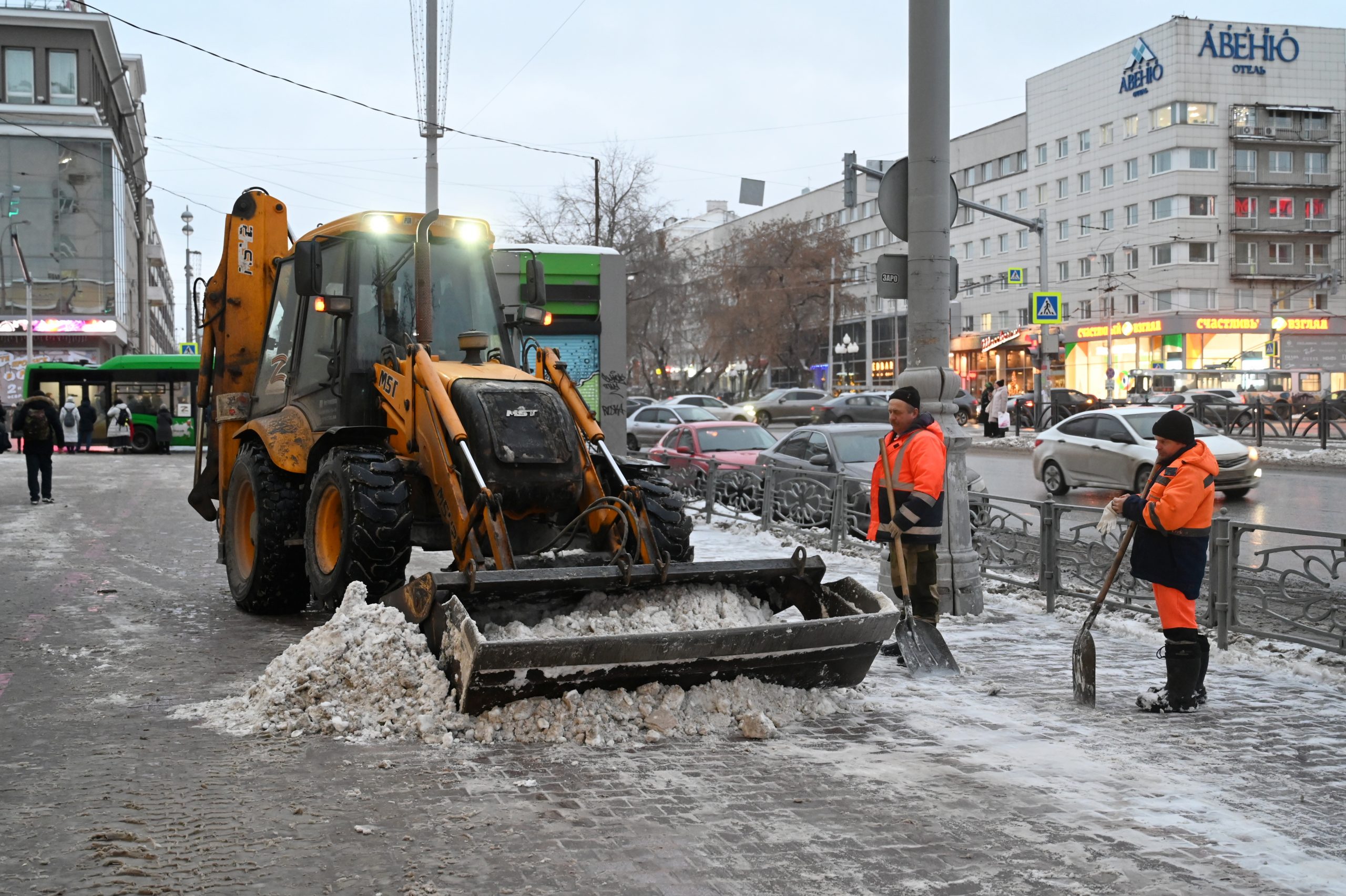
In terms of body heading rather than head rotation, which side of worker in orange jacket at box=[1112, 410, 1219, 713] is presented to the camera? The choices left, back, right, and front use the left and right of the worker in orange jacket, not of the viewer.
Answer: left

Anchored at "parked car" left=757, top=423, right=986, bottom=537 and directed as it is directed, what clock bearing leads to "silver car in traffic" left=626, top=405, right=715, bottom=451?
"silver car in traffic" left=626, top=405, right=715, bottom=451 is roughly at 7 o'clock from "parked car" left=757, top=423, right=986, bottom=537.

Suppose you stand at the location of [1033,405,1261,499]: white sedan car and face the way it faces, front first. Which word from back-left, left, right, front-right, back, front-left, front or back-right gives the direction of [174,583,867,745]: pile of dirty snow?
front-right

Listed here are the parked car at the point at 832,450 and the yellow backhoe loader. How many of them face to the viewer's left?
0

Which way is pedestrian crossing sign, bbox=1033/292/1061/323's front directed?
toward the camera
